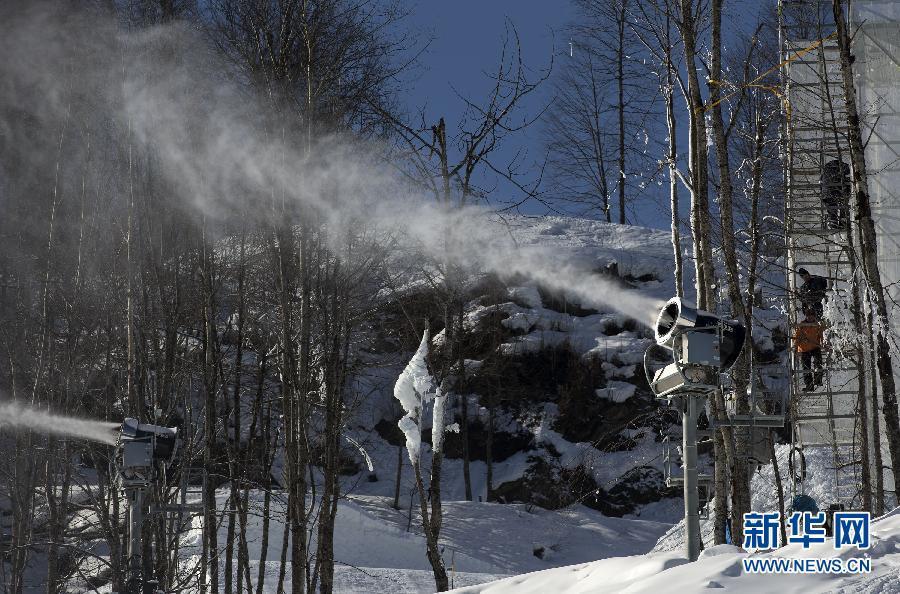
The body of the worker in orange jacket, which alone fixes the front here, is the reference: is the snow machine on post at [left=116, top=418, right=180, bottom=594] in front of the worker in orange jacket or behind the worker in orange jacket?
behind

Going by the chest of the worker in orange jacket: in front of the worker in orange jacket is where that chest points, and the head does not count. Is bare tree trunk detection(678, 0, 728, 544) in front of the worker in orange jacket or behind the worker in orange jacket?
behind

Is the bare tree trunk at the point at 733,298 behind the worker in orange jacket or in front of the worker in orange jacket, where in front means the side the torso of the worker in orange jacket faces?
behind

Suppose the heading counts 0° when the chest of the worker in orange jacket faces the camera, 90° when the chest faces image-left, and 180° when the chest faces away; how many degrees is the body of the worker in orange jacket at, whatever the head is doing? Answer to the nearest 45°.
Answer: approximately 180°

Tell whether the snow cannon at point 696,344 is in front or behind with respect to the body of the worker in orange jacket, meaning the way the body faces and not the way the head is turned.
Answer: behind

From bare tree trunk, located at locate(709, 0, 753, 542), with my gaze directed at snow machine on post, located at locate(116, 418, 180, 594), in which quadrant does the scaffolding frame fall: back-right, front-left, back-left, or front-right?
back-right
